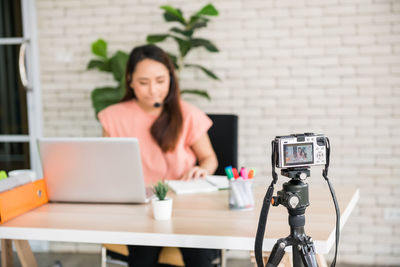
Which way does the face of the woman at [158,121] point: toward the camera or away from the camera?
toward the camera

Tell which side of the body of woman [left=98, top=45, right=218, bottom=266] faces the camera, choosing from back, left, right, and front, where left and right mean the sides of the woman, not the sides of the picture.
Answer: front

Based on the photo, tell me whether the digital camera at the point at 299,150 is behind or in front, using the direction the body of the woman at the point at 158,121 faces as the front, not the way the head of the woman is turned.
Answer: in front

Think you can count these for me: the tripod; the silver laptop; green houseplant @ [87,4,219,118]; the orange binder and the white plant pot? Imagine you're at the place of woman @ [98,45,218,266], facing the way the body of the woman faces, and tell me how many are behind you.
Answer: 1

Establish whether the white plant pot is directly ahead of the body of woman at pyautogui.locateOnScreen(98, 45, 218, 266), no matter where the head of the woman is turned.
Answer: yes

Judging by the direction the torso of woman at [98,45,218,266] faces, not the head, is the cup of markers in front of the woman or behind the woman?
in front

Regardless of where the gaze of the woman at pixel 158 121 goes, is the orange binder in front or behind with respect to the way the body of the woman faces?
in front

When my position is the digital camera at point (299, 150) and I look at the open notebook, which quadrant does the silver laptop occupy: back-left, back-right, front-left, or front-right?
front-left
